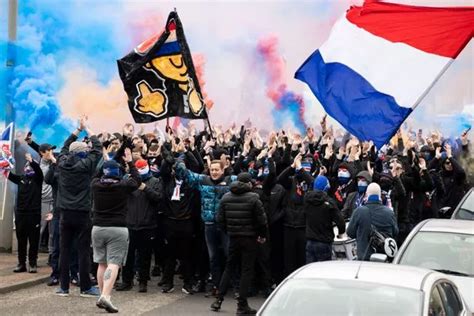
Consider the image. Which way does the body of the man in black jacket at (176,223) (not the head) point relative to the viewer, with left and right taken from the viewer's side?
facing the viewer

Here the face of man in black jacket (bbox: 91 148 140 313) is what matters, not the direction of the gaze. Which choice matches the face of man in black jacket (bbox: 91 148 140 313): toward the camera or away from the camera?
away from the camera

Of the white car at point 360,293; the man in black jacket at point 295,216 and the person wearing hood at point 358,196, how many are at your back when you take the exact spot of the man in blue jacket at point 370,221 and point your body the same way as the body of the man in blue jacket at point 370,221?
1
